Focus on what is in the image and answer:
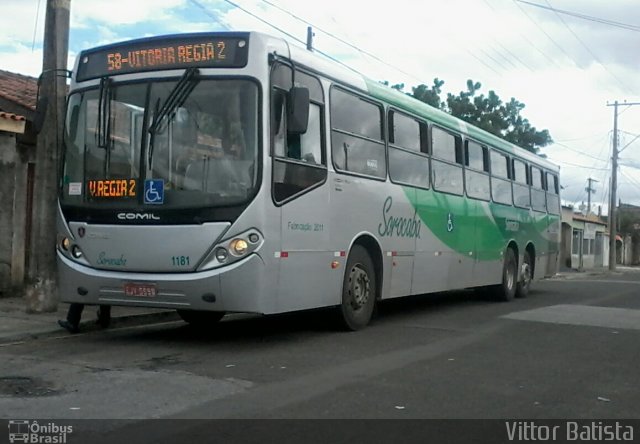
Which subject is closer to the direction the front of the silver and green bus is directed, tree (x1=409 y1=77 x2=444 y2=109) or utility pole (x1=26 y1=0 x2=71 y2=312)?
the utility pole

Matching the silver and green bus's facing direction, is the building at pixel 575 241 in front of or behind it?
behind

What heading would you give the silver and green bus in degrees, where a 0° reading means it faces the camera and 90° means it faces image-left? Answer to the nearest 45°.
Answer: approximately 45°

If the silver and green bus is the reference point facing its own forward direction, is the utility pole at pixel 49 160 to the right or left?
on its right

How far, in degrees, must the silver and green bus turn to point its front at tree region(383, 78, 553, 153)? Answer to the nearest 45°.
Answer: approximately 135° to its right

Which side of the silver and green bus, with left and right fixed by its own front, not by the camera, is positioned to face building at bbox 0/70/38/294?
right
